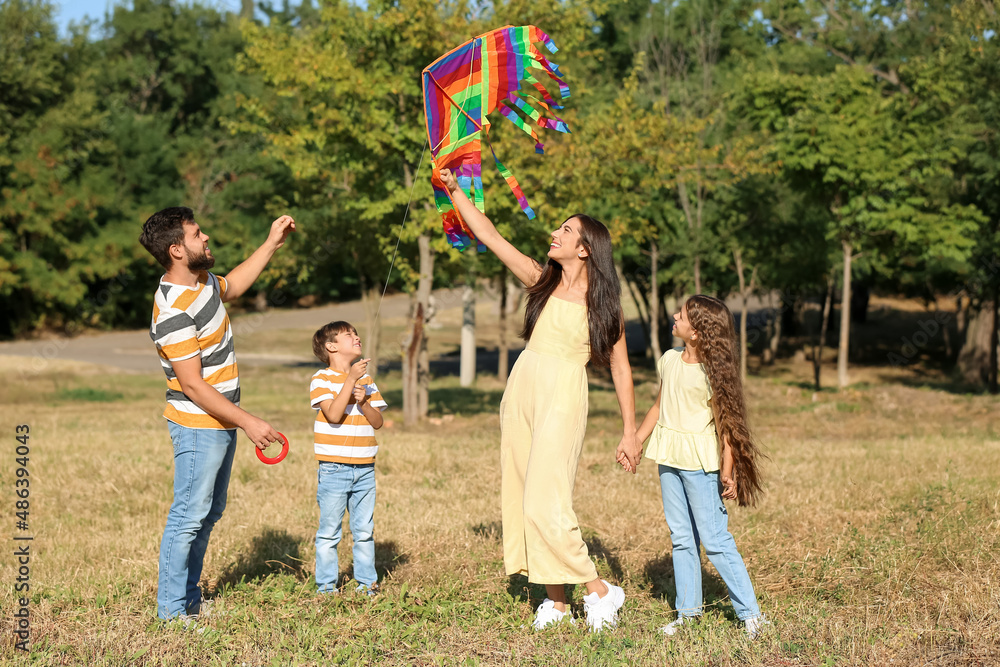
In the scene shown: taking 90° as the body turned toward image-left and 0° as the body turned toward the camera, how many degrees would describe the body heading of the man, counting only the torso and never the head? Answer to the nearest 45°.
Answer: approximately 270°

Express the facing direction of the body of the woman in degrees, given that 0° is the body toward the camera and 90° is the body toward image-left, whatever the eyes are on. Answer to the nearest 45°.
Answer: approximately 45°

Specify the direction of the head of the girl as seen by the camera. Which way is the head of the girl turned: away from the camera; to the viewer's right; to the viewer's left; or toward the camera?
to the viewer's left

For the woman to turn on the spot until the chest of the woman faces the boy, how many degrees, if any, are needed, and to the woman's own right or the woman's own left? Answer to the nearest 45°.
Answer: approximately 45° to the woman's own right

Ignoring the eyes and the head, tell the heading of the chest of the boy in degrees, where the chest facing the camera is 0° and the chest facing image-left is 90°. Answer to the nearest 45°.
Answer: approximately 315°

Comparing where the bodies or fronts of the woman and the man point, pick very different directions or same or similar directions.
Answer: very different directions

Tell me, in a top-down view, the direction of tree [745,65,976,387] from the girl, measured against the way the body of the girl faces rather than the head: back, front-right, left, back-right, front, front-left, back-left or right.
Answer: back-right

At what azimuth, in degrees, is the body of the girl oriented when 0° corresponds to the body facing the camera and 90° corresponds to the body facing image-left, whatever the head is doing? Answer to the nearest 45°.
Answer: approximately 45°

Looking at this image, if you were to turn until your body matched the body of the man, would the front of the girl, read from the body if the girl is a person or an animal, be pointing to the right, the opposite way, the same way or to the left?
the opposite way
